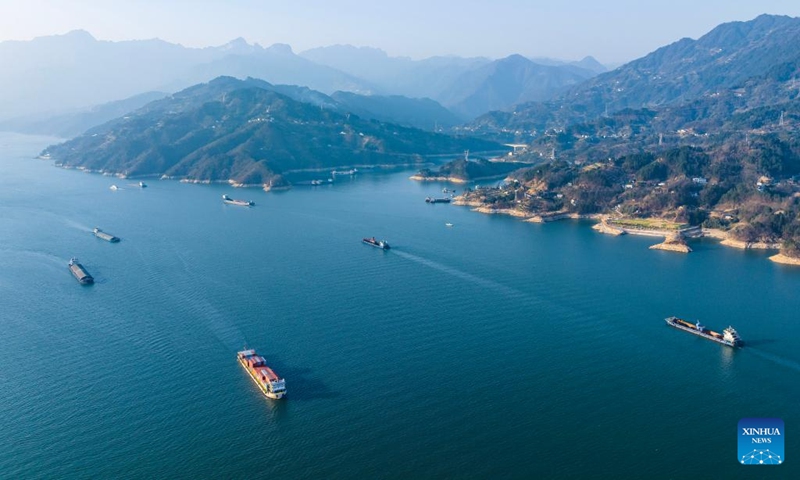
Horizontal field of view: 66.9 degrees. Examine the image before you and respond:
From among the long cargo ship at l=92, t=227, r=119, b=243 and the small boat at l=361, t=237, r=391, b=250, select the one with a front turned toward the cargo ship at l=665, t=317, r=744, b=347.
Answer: the long cargo ship at l=92, t=227, r=119, b=243

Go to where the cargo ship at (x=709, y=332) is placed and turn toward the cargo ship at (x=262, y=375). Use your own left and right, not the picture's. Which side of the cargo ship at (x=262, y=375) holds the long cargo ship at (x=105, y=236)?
right

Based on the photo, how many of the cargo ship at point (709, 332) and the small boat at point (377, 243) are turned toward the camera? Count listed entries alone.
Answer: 0

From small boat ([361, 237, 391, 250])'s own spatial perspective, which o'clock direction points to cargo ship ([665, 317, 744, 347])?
The cargo ship is roughly at 6 o'clock from the small boat.

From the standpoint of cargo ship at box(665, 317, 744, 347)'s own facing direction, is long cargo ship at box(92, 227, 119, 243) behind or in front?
in front

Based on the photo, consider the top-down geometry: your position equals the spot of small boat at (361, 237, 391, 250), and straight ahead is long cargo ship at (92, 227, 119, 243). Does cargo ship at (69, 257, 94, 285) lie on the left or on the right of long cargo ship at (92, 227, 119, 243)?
left

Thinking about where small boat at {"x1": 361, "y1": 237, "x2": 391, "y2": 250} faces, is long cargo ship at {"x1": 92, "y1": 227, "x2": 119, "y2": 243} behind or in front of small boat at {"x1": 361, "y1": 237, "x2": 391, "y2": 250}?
in front

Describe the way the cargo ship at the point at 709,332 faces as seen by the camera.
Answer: facing away from the viewer and to the left of the viewer

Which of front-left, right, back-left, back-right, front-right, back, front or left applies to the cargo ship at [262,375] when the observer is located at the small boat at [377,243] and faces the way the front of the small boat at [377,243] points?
back-left

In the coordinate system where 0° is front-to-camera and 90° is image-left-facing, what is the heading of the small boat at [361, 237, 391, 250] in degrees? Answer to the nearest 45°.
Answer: approximately 135°

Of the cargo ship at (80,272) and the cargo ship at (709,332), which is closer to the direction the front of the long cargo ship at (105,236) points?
the cargo ship at (709,332)

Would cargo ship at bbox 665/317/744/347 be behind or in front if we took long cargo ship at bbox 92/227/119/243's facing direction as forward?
in front

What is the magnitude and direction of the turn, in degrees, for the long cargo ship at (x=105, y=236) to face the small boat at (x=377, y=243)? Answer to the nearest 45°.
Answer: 0° — it already faces it
